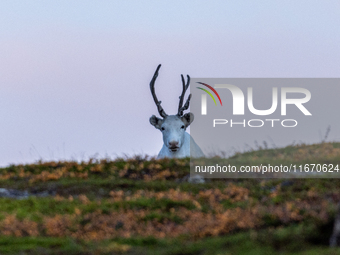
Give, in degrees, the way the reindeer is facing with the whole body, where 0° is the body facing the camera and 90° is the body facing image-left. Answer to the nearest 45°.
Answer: approximately 0°
